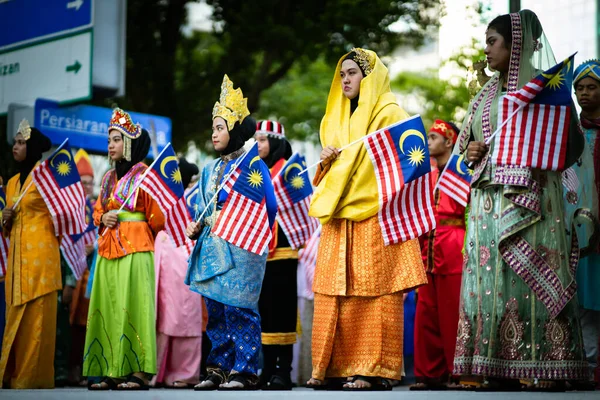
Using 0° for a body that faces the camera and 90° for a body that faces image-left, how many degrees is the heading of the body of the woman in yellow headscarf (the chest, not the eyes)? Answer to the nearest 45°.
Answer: approximately 45°

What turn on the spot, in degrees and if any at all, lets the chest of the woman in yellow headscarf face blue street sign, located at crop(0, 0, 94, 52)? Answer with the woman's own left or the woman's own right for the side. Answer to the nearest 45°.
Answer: approximately 90° to the woman's own right

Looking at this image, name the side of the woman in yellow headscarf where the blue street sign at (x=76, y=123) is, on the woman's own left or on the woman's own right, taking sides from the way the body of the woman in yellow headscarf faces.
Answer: on the woman's own right
